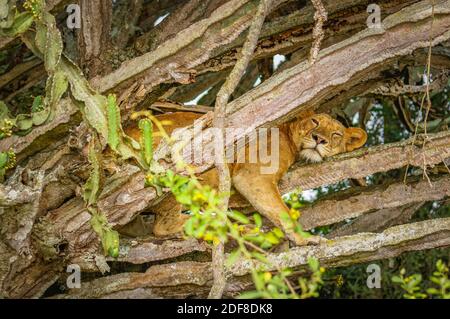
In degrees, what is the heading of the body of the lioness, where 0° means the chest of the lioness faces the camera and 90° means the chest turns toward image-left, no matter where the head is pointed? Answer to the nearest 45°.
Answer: approximately 270°
